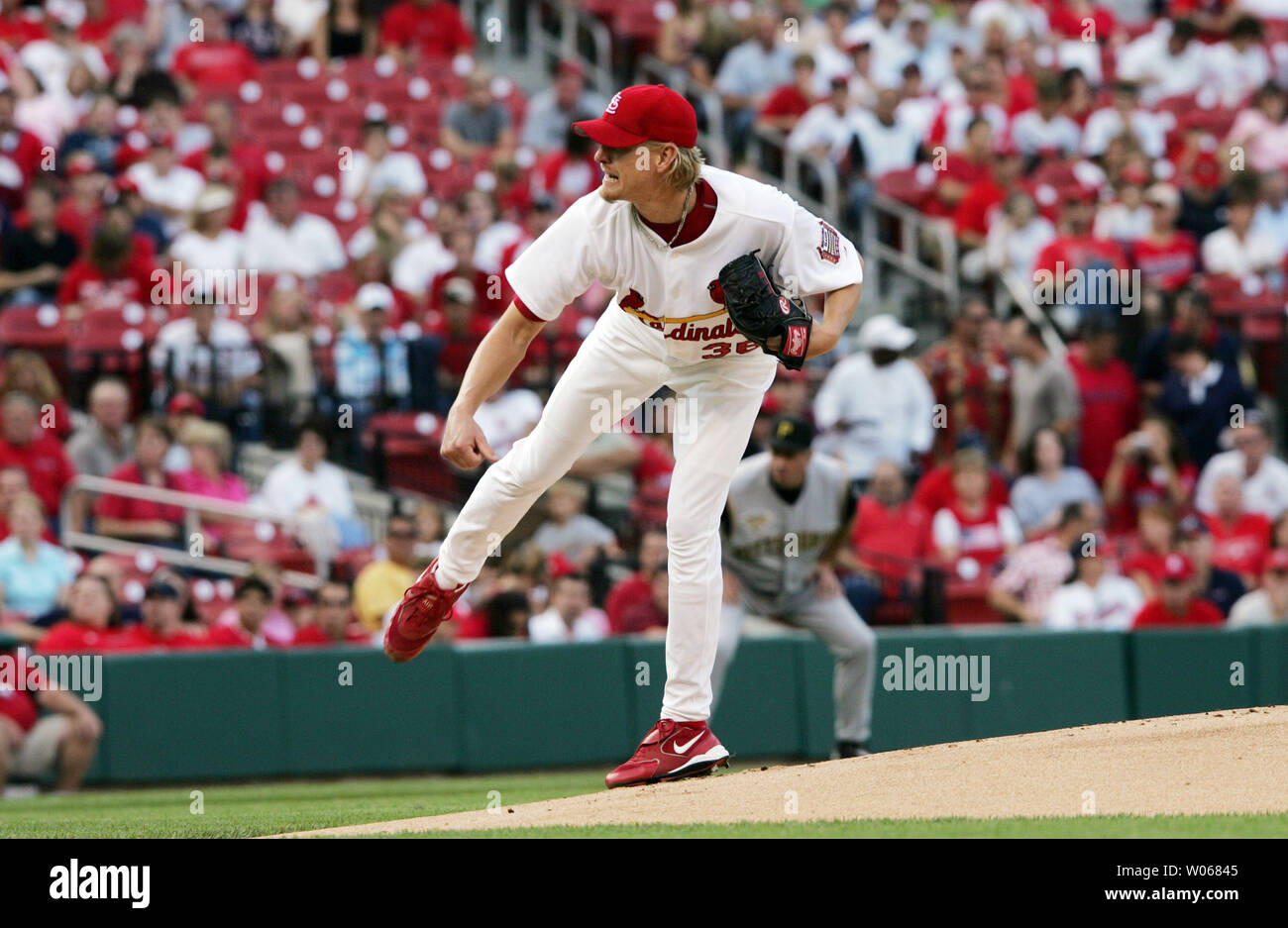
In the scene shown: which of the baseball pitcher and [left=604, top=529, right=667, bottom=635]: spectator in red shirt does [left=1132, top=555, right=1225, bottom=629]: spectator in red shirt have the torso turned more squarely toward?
the baseball pitcher

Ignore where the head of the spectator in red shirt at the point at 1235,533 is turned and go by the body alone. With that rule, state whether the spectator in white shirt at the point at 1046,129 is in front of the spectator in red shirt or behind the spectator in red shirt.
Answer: behind

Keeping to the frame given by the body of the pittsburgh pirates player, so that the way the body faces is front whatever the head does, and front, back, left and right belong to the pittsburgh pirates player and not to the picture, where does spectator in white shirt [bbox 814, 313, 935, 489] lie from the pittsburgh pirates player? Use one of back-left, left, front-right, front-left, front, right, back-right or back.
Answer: back

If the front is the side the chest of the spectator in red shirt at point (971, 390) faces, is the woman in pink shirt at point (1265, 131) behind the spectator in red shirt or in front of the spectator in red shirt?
behind

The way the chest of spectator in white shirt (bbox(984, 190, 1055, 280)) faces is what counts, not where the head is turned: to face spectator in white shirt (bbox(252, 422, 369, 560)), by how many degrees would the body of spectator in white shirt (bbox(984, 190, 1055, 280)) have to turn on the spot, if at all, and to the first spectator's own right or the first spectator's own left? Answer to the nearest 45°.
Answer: approximately 45° to the first spectator's own right

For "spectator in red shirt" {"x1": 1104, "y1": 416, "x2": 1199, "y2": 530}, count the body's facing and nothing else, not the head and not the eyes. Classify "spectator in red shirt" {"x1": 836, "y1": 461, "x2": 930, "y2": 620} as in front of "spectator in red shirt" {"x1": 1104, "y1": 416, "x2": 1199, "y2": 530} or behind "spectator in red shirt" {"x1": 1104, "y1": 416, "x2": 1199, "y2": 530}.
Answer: in front

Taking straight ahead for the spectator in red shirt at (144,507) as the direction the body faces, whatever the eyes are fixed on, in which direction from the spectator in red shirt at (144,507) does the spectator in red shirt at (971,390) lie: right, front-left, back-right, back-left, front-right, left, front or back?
left

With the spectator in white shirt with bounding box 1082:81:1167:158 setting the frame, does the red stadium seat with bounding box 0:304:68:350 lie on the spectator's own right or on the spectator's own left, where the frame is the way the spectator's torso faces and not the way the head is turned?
on the spectator's own right

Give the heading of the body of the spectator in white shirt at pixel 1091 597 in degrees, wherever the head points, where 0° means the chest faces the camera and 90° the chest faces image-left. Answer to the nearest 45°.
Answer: approximately 0°
